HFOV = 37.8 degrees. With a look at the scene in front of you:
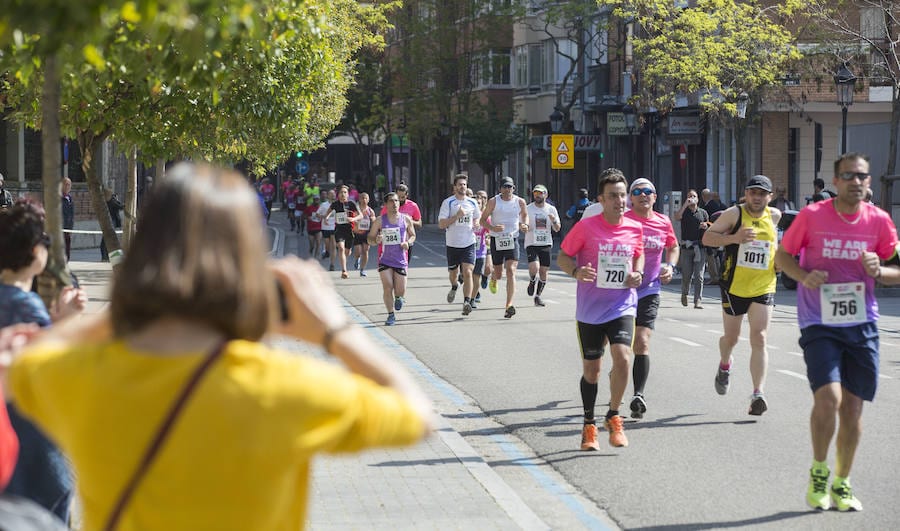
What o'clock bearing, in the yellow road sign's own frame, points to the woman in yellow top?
The woman in yellow top is roughly at 12 o'clock from the yellow road sign.

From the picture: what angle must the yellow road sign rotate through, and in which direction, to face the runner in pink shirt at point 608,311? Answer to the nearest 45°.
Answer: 0° — it already faces them

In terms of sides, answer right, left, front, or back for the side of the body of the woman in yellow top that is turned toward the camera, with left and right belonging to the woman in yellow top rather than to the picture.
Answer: back

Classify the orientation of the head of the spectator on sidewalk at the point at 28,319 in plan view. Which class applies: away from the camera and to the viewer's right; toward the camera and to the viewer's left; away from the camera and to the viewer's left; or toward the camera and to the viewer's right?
away from the camera and to the viewer's right

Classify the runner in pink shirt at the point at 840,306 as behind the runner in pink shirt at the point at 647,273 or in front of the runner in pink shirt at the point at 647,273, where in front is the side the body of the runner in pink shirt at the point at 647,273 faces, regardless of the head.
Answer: in front

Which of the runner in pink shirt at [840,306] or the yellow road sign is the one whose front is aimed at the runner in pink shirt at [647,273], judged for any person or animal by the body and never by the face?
the yellow road sign

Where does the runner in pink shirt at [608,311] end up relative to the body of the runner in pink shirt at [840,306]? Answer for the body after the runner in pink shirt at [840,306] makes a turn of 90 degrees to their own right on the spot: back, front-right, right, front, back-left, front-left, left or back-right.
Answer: front-right

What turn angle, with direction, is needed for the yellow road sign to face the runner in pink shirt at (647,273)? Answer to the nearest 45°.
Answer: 0° — it already faces them
